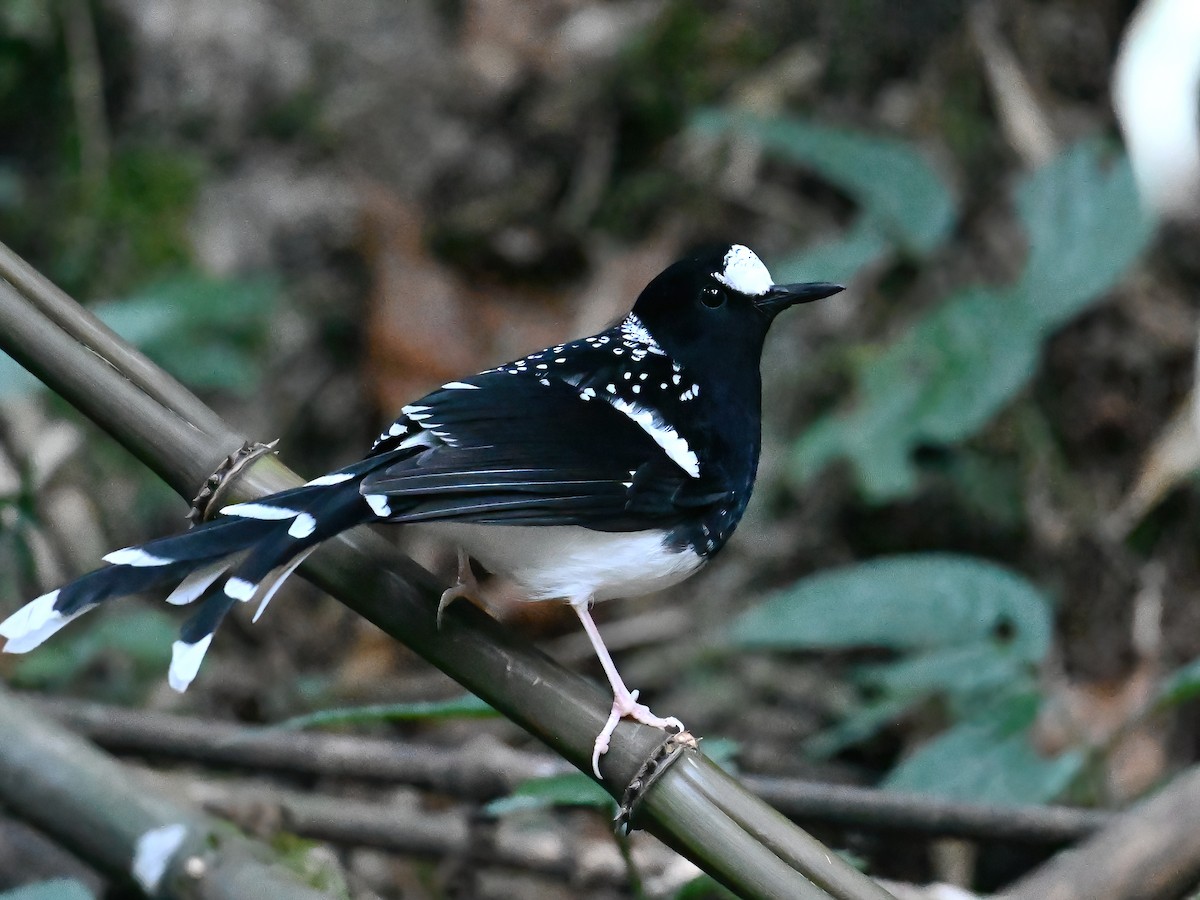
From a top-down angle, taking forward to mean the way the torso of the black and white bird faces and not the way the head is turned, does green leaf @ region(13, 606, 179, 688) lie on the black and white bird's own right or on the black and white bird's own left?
on the black and white bird's own left

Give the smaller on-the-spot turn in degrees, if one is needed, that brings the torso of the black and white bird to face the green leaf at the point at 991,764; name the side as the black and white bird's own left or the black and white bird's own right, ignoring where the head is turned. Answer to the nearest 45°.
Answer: approximately 45° to the black and white bird's own left

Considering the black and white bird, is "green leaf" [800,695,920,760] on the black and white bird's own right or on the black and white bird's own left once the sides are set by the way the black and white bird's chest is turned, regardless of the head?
on the black and white bird's own left

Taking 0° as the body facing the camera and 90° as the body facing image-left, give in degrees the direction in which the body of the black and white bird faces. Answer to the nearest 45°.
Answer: approximately 270°

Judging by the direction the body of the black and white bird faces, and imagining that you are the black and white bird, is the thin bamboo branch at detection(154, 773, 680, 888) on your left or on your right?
on your left
